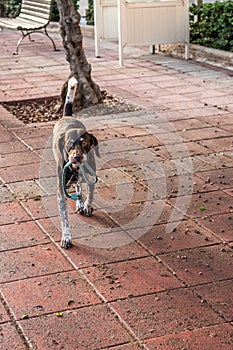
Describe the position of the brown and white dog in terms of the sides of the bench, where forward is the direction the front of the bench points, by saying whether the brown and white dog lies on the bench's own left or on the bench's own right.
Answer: on the bench's own left

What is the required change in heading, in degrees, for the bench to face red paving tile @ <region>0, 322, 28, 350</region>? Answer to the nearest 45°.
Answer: approximately 45° to its left

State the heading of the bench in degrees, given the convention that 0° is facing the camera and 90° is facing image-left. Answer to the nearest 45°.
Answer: approximately 45°

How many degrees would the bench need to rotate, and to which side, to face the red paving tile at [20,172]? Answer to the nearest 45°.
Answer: approximately 45° to its left

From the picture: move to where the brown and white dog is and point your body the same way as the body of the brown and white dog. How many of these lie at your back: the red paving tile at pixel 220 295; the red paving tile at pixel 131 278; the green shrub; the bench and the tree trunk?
3

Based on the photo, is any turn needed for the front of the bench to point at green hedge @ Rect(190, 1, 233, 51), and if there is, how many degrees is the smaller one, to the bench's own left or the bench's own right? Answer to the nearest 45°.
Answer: approximately 90° to the bench's own left

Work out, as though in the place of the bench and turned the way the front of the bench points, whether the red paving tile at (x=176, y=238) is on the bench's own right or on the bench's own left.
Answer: on the bench's own left

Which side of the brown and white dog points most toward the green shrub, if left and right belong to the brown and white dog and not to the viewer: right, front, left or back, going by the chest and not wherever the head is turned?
back

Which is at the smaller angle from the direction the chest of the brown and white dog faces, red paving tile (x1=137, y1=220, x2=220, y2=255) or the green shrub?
the red paving tile

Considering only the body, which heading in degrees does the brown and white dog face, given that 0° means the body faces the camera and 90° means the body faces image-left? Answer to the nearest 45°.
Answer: approximately 0°
